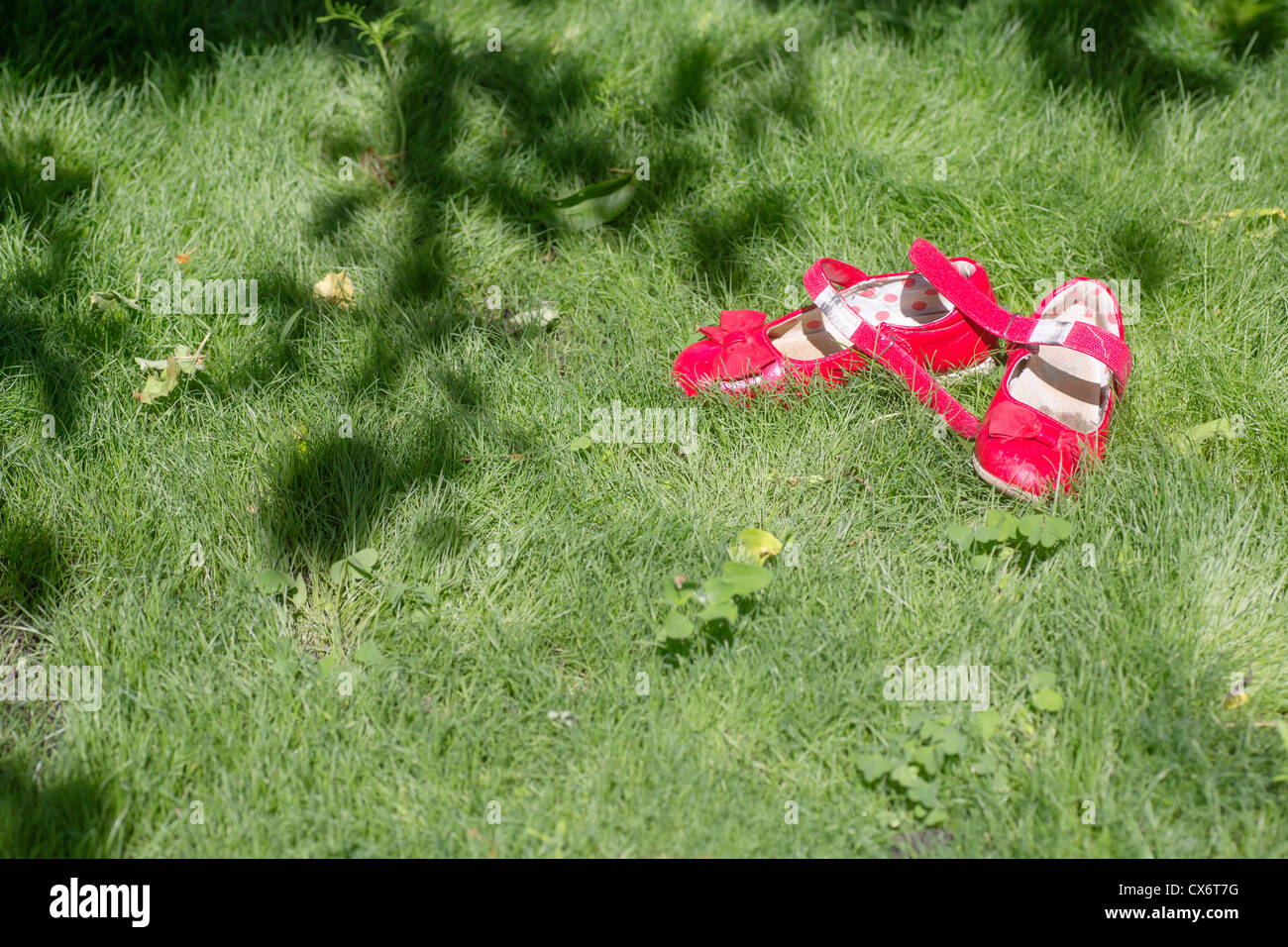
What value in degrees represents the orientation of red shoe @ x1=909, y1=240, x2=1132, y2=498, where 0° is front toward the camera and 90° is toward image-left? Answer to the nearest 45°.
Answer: approximately 0°

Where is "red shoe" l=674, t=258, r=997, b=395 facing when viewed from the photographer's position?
facing to the left of the viewer

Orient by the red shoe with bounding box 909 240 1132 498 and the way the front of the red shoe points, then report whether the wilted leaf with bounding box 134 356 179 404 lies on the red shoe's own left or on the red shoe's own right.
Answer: on the red shoe's own right

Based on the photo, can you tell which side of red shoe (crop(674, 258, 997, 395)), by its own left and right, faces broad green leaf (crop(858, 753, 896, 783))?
left

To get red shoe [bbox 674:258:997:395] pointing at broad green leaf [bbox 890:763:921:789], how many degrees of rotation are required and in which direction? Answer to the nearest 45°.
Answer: approximately 90° to its left

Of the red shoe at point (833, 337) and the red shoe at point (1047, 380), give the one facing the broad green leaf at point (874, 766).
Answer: the red shoe at point (1047, 380)

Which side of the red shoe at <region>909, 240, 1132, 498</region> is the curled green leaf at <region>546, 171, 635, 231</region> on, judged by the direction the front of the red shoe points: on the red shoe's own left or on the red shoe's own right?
on the red shoe's own right

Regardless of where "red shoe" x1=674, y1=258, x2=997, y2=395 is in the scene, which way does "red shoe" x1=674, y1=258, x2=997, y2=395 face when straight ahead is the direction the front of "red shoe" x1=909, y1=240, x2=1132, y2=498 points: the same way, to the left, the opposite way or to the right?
to the right

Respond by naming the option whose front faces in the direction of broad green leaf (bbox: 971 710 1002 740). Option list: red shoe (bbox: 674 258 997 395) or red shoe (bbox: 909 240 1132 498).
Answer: red shoe (bbox: 909 240 1132 498)

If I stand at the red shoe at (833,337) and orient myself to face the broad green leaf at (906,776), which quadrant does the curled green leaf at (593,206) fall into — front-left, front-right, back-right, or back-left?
back-right
